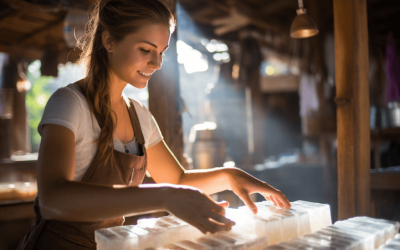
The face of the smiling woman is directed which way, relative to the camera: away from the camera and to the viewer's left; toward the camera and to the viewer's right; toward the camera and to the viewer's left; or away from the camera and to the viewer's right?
toward the camera and to the viewer's right

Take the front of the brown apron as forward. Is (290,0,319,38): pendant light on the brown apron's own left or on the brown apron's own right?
on the brown apron's own left

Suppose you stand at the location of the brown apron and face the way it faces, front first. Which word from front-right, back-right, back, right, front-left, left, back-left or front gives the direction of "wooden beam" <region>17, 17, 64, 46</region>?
back-left

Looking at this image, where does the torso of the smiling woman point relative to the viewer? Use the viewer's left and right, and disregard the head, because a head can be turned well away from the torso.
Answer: facing the viewer and to the right of the viewer

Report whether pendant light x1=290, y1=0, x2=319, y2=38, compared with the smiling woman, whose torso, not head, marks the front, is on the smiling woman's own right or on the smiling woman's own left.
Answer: on the smiling woman's own left

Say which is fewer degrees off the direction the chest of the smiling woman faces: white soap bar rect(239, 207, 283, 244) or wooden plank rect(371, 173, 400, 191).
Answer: the white soap bar

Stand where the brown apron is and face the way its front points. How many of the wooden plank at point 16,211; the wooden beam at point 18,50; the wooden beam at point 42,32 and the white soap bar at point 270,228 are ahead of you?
1

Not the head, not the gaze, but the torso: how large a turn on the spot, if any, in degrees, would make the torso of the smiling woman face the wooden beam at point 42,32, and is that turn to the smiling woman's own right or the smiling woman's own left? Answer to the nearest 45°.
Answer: approximately 135° to the smiling woman's own left

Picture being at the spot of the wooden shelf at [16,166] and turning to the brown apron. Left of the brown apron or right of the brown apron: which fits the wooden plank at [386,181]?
left

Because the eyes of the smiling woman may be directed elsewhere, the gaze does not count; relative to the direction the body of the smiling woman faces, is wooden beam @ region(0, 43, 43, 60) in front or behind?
behind

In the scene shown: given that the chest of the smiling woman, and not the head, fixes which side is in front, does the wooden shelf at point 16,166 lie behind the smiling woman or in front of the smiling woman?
behind
